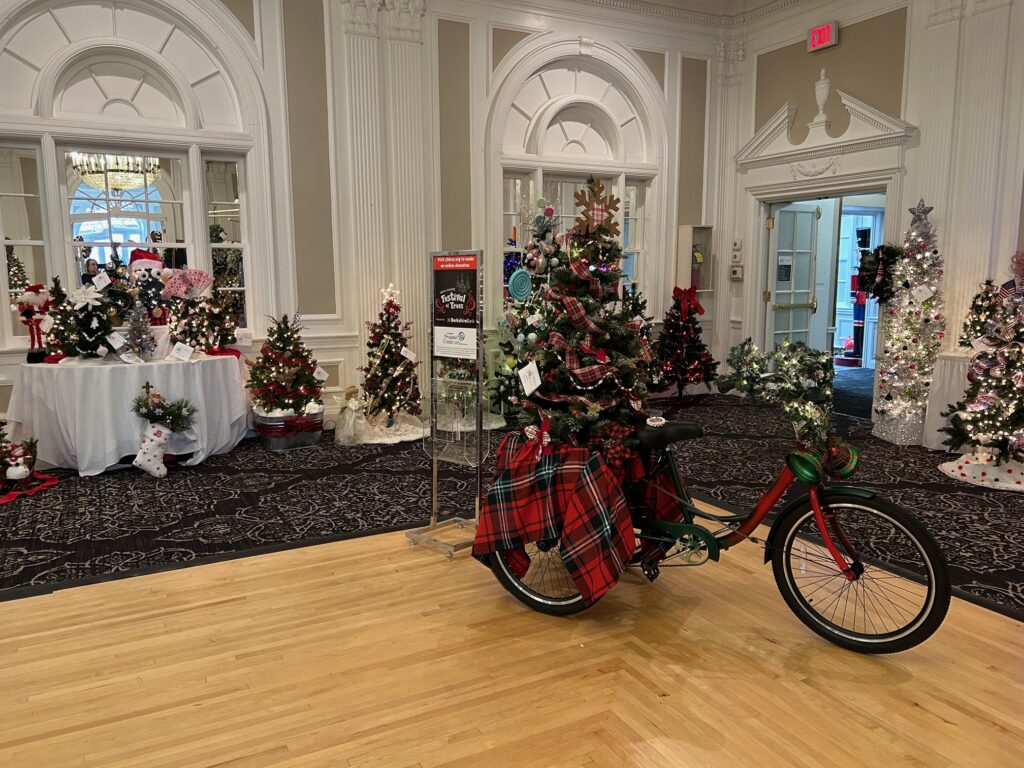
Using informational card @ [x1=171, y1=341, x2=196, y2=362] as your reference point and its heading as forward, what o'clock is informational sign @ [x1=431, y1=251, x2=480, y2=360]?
informational sign @ [x1=431, y1=251, x2=480, y2=360] is roughly at 11 o'clock from informational card @ [x1=171, y1=341, x2=196, y2=362].

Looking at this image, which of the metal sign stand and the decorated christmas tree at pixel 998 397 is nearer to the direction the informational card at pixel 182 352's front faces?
the metal sign stand

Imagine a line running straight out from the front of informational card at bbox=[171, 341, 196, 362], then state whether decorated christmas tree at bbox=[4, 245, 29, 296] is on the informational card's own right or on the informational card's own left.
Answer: on the informational card's own right

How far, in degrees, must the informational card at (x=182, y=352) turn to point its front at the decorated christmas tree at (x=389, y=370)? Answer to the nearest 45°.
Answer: approximately 90° to its left

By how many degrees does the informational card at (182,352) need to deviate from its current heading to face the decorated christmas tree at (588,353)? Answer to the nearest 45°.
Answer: approximately 45° to its left

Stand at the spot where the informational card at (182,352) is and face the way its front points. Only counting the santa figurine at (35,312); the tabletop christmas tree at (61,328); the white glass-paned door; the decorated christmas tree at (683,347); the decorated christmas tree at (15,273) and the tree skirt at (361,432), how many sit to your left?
3

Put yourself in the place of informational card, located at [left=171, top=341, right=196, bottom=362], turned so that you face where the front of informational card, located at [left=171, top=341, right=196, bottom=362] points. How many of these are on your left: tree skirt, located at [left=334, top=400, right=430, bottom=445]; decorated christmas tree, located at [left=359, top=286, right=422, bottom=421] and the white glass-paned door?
3

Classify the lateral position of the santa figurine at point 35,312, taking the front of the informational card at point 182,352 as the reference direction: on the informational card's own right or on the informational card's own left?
on the informational card's own right

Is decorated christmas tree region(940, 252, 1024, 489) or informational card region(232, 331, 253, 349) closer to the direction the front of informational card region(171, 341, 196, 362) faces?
the decorated christmas tree

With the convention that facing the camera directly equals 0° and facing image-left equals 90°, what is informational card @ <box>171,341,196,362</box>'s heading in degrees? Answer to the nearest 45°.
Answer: approximately 0°

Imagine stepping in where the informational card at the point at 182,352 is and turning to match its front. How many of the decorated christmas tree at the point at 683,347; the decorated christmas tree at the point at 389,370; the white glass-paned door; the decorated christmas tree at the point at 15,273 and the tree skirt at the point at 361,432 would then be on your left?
4
